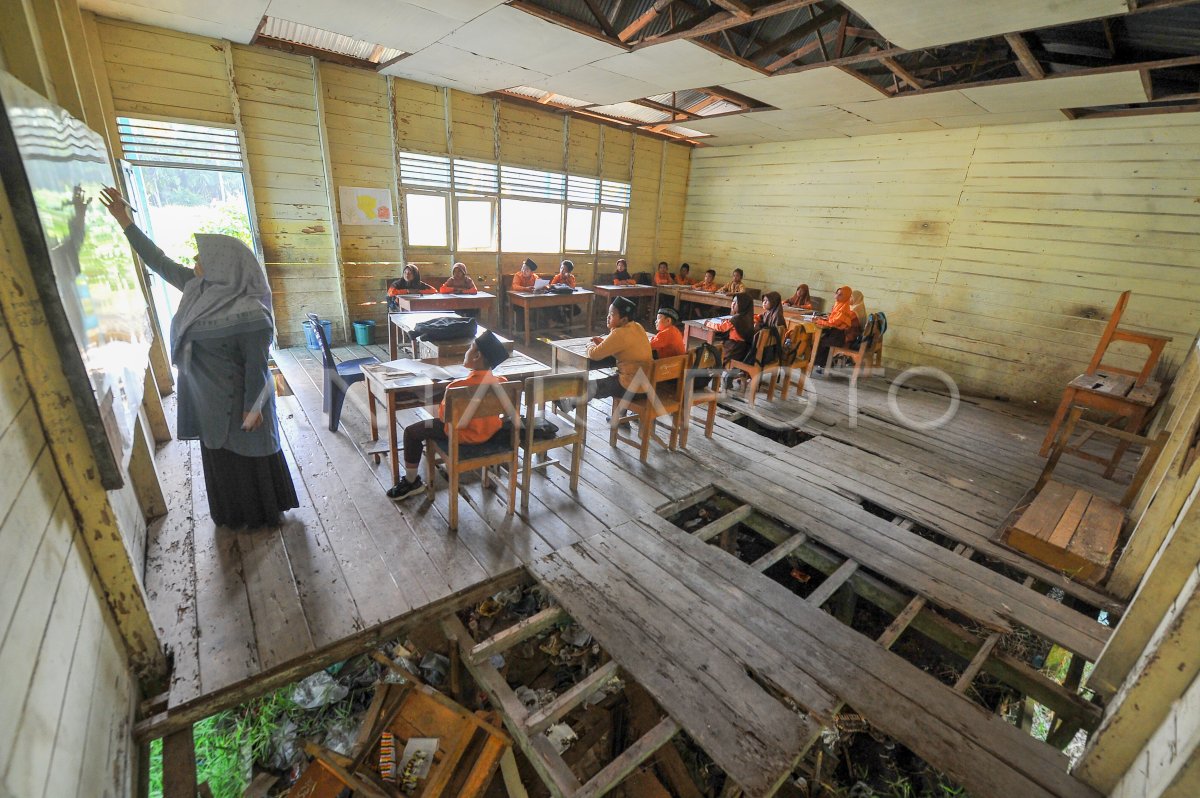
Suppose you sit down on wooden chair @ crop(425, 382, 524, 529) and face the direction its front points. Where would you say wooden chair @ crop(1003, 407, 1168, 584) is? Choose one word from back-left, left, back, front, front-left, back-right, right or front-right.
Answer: back-right

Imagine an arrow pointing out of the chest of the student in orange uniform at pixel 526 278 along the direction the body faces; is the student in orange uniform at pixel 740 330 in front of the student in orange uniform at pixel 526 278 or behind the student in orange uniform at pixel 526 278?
in front

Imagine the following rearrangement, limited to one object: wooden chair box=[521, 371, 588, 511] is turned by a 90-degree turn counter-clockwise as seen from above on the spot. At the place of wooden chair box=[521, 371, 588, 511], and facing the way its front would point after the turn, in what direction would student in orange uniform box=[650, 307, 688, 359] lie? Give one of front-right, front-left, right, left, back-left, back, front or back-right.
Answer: back

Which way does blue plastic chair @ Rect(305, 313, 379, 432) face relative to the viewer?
to the viewer's right

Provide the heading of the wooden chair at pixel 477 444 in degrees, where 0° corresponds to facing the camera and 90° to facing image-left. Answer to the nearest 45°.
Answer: approximately 135°

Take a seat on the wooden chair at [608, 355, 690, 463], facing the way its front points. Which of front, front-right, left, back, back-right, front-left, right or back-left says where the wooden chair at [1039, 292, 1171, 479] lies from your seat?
back-right

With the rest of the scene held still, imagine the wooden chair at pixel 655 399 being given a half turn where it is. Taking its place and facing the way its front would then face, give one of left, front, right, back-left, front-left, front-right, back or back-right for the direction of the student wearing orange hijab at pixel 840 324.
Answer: left

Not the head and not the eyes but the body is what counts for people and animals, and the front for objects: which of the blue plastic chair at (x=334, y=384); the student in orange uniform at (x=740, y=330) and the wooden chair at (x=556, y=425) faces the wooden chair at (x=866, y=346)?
the blue plastic chair at (x=334, y=384)

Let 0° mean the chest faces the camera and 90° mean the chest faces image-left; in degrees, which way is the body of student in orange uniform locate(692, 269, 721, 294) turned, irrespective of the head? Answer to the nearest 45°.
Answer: approximately 45°

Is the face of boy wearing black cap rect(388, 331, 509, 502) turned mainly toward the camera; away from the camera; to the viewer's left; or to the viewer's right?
to the viewer's left

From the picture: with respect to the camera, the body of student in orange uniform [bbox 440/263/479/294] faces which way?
toward the camera

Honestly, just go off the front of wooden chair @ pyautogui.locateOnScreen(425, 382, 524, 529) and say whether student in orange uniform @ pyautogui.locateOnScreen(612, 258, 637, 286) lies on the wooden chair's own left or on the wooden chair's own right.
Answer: on the wooden chair's own right

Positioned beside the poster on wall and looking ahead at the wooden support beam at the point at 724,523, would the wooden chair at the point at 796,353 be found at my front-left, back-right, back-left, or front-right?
front-left

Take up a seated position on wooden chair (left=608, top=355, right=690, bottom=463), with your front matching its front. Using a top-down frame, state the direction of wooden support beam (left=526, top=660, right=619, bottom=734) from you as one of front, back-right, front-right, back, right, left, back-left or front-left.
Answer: back-left

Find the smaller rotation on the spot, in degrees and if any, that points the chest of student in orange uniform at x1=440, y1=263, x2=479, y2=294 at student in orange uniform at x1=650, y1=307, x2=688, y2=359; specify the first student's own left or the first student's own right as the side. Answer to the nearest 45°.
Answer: approximately 45° to the first student's own left

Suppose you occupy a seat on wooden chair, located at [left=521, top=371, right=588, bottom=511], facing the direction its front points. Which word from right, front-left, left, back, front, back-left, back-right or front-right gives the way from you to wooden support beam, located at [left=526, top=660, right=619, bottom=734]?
back-left

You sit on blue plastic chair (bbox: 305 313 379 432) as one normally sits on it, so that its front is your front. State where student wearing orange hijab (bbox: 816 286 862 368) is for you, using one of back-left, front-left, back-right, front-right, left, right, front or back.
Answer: front

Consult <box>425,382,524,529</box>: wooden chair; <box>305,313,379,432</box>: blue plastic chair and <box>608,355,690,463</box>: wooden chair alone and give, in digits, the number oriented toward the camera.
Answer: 0

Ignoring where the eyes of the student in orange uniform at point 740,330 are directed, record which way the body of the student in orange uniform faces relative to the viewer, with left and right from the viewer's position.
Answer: facing to the left of the viewer

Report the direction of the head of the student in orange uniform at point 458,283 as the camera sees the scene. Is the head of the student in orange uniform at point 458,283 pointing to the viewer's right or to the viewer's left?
to the viewer's left
